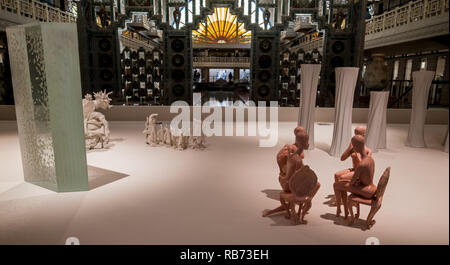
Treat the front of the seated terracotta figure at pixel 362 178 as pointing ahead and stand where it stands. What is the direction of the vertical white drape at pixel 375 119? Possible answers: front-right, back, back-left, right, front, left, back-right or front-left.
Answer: front-right

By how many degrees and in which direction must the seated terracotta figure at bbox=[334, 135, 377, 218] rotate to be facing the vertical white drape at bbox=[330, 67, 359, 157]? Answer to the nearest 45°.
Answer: approximately 45° to its right

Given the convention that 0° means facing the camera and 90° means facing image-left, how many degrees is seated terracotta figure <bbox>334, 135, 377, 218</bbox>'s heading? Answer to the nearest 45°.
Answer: approximately 135°

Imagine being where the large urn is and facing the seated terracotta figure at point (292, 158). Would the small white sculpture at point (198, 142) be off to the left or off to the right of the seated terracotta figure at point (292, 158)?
right

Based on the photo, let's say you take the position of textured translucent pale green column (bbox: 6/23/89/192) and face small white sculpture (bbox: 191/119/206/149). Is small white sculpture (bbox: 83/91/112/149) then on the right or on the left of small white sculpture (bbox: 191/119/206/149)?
left

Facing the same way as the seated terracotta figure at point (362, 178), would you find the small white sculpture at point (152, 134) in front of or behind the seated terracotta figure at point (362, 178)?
in front

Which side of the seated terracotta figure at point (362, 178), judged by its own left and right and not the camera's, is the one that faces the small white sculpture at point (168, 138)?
front

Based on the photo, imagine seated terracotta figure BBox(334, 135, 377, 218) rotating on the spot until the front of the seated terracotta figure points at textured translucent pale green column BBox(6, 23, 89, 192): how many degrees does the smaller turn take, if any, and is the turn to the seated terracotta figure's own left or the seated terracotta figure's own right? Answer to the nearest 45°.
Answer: approximately 45° to the seated terracotta figure's own left
